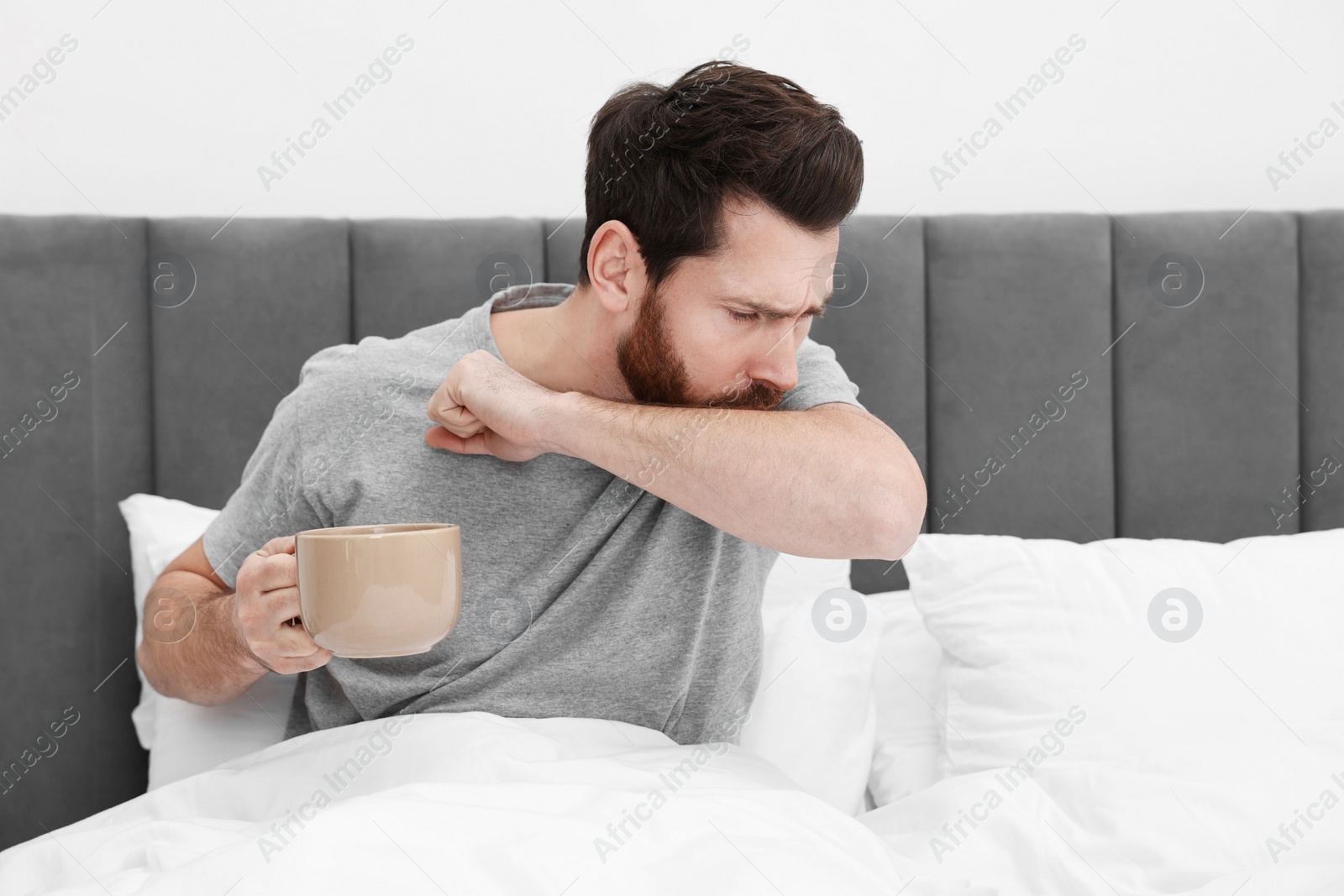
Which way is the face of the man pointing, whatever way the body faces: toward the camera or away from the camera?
toward the camera

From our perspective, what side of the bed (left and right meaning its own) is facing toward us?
front
